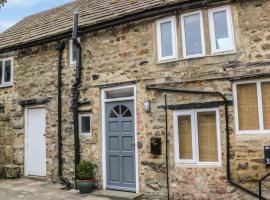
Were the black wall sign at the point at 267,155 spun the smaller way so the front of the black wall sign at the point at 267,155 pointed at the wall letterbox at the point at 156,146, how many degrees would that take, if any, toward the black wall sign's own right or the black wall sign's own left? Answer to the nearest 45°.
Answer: approximately 45° to the black wall sign's own right

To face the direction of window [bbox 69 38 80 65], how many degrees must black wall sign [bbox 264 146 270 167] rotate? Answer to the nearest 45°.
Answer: approximately 45° to its right

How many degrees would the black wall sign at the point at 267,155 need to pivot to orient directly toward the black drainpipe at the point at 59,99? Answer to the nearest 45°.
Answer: approximately 45° to its right

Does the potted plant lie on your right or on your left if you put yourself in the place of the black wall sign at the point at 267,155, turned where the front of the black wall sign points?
on your right

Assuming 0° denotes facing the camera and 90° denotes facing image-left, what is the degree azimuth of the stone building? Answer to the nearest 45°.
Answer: approximately 45°
